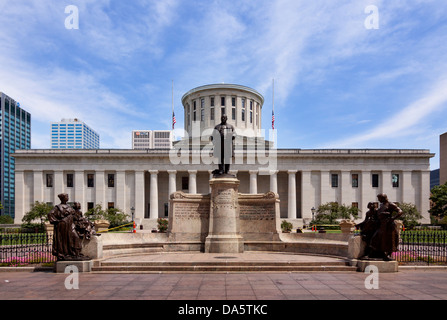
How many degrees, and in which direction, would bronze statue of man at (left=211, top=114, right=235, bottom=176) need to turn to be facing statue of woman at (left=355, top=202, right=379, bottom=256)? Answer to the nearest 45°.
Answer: approximately 45° to its left

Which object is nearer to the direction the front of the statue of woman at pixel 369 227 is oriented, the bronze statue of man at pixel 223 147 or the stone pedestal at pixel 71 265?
the stone pedestal

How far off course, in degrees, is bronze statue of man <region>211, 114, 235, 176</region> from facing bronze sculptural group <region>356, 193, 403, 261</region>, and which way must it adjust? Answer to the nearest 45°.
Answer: approximately 45° to its left

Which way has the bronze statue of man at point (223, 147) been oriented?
toward the camera

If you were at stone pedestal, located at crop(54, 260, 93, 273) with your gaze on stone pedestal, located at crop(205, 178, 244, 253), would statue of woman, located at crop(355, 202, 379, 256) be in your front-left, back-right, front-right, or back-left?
front-right

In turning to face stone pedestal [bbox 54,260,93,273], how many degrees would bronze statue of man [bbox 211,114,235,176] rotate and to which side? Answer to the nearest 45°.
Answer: approximately 45° to its right

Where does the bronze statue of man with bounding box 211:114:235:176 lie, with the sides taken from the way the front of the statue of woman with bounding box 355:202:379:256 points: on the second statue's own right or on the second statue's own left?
on the second statue's own right
